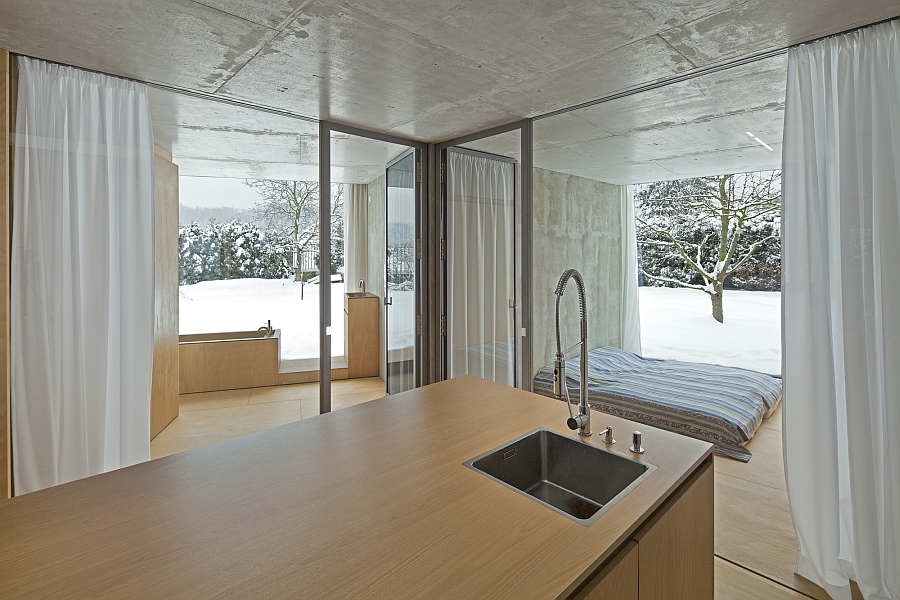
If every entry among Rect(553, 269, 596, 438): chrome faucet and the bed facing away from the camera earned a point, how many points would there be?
0

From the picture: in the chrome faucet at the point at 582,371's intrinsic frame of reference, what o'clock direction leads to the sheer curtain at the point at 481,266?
The sheer curtain is roughly at 4 o'clock from the chrome faucet.

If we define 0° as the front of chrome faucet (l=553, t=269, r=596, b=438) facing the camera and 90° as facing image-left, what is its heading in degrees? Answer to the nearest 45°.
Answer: approximately 45°

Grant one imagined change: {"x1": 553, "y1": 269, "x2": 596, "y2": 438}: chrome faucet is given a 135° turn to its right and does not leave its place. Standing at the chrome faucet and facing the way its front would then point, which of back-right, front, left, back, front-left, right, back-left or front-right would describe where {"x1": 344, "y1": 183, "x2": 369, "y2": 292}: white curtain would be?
front-left

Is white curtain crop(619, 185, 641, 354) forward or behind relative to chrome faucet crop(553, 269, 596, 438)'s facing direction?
behind

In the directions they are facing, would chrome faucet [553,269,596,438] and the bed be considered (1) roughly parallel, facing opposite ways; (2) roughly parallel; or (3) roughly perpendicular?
roughly perpendicular
